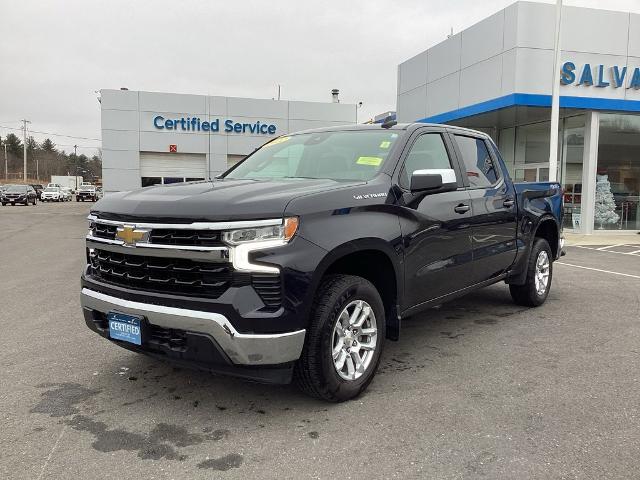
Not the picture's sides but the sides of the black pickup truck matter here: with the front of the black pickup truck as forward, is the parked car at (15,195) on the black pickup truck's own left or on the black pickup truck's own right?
on the black pickup truck's own right

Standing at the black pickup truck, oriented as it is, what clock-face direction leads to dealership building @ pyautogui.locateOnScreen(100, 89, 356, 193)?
The dealership building is roughly at 4 o'clock from the black pickup truck.

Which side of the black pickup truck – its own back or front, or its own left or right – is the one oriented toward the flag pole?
back

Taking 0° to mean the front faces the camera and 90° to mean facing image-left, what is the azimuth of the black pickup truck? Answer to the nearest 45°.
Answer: approximately 45°

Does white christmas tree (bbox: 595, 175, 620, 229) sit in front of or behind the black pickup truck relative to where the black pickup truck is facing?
behind

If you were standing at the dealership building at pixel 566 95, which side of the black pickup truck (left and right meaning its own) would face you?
back
